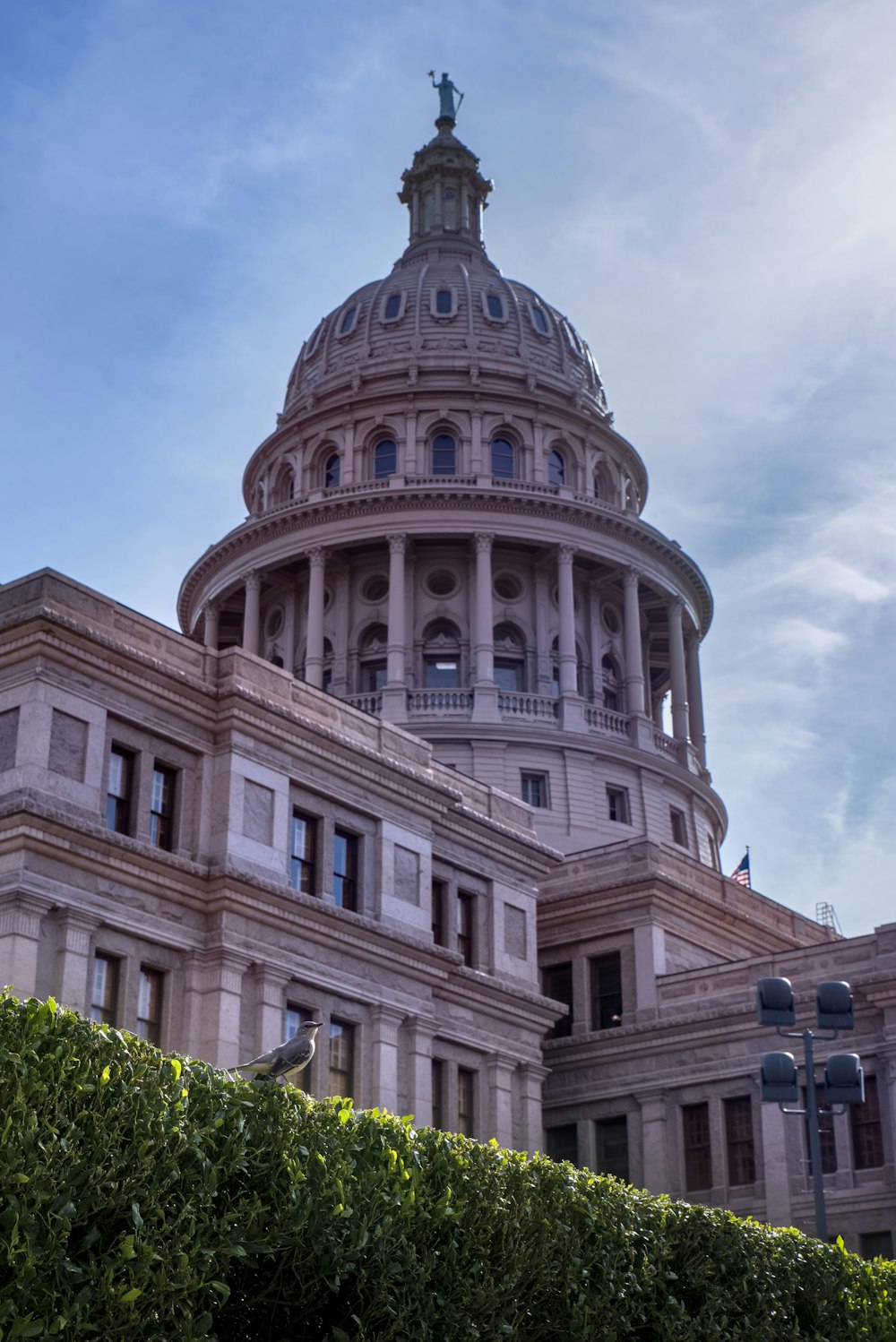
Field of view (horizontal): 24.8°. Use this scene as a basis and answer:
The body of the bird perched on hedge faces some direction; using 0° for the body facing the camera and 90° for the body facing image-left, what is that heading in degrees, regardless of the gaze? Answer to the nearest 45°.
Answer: approximately 270°

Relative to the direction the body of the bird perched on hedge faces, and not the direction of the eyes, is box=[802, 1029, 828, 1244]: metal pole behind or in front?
in front
